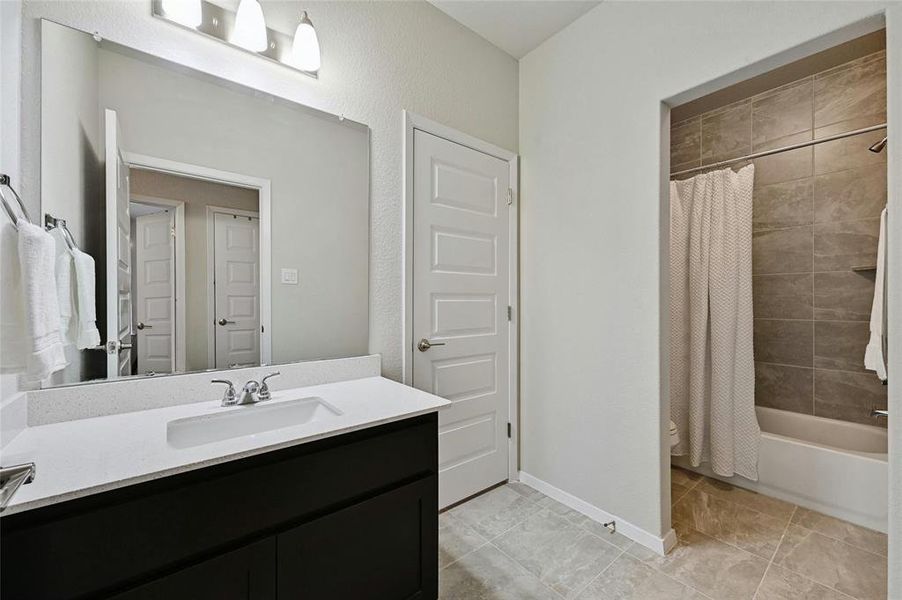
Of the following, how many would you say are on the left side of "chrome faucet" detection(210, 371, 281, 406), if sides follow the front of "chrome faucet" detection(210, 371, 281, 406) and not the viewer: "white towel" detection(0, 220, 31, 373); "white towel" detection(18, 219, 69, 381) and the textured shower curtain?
1

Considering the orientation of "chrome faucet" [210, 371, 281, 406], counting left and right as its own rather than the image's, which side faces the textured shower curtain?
left

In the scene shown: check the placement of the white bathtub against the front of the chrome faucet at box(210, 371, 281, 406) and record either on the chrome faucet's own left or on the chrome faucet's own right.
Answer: on the chrome faucet's own left

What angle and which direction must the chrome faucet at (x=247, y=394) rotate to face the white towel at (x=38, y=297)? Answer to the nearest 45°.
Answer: approximately 45° to its right

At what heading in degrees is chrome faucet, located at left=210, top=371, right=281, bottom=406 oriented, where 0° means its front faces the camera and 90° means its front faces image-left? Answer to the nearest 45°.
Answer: approximately 0°

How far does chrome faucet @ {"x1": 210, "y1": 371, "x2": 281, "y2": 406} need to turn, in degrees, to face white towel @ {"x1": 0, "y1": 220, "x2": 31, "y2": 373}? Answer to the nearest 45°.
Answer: approximately 45° to its right

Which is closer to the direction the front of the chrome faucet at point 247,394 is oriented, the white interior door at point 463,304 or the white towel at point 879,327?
the white towel

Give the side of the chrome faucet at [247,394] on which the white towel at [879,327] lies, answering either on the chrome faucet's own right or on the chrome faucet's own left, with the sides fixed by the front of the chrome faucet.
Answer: on the chrome faucet's own left
